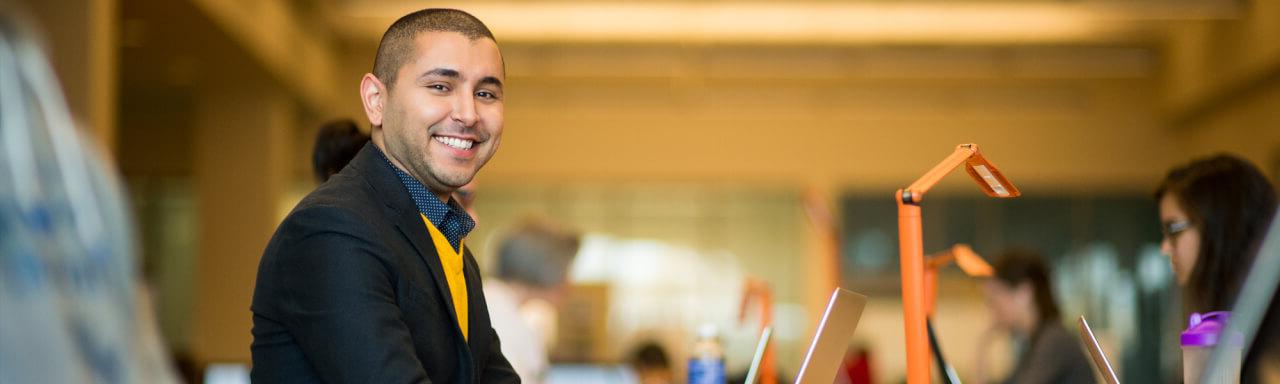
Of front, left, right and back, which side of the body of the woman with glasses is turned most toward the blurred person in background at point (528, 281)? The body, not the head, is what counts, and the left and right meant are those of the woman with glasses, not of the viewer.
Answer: front

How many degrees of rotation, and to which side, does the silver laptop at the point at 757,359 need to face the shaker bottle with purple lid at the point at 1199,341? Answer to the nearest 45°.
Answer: approximately 180°

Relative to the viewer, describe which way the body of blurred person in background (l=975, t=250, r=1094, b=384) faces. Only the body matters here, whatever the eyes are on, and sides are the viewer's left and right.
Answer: facing to the left of the viewer

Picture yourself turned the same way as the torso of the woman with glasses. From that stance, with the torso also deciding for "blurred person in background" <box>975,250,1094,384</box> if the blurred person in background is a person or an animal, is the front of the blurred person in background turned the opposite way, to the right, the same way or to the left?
the same way

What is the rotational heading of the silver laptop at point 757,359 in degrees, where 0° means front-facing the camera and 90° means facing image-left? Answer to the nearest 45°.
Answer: approximately 90°

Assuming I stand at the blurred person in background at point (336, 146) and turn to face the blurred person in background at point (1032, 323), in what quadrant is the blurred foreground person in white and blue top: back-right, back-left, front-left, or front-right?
back-right

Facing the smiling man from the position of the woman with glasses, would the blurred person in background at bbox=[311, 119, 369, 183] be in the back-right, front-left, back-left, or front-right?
front-right

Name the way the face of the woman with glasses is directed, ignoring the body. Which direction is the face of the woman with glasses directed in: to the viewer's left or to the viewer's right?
to the viewer's left

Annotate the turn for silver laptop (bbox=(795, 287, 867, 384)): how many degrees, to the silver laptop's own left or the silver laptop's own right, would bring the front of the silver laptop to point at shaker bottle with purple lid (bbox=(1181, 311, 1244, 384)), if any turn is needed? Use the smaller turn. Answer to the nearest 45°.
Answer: approximately 135° to the silver laptop's own right

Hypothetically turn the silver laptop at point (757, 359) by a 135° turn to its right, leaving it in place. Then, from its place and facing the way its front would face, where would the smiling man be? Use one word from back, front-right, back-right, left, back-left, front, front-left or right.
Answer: back

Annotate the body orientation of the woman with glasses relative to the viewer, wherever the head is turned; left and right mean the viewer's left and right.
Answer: facing to the left of the viewer
